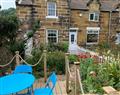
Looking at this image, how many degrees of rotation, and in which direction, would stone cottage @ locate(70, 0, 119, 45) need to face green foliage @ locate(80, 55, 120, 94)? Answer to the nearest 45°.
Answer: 0° — it already faces it

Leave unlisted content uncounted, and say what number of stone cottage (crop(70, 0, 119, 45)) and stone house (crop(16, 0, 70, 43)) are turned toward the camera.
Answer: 2

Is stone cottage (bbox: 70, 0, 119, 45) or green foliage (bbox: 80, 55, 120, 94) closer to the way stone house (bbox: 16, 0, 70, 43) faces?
the green foliage

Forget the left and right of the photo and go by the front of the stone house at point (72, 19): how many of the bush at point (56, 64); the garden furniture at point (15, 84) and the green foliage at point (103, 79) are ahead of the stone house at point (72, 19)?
3
